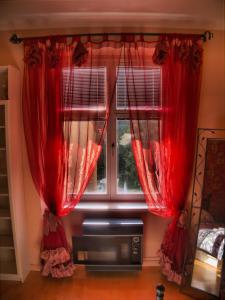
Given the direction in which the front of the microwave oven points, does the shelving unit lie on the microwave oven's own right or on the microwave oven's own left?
on the microwave oven's own right

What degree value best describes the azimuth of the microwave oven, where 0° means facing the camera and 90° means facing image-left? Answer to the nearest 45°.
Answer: approximately 0°
